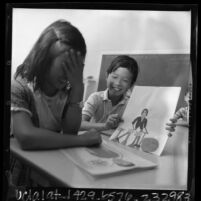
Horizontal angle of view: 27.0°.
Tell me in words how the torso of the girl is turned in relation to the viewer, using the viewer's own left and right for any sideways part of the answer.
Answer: facing the viewer and to the right of the viewer

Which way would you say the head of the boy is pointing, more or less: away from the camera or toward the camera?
toward the camera

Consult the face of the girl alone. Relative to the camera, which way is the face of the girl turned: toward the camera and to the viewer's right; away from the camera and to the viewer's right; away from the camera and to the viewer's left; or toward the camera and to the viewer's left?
toward the camera and to the viewer's right
